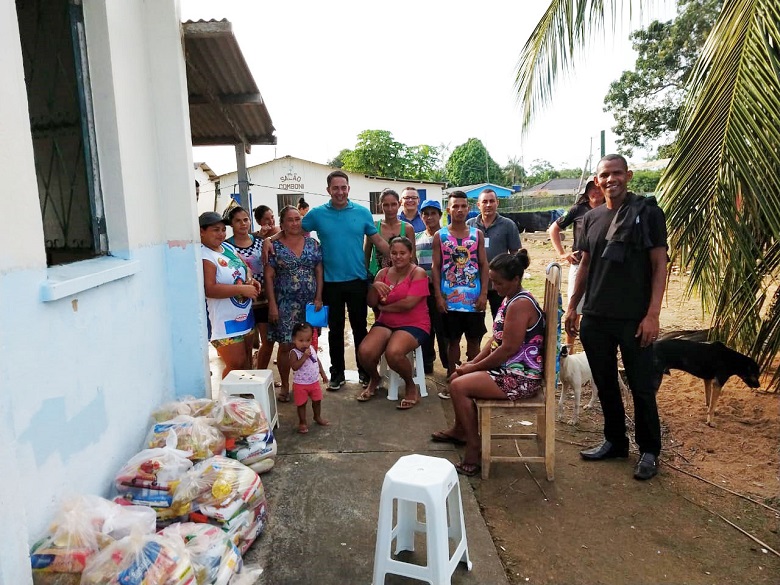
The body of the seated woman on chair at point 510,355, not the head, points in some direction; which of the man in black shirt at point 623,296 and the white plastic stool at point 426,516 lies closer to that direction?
the white plastic stool

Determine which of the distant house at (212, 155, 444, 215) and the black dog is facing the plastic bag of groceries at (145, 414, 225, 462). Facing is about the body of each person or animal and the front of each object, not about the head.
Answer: the distant house

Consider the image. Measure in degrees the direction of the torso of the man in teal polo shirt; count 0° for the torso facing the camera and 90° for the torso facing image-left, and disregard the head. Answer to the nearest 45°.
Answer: approximately 0°

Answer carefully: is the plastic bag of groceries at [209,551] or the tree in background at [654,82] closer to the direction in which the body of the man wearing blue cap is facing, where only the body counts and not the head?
the plastic bag of groceries

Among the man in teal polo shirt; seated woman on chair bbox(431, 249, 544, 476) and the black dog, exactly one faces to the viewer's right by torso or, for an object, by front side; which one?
the black dog

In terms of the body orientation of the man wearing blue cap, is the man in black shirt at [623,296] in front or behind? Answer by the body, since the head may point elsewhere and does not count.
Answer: in front

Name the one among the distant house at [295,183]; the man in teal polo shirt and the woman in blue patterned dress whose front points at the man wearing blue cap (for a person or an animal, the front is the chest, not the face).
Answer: the distant house

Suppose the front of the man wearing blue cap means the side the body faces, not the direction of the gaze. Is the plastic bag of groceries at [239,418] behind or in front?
in front

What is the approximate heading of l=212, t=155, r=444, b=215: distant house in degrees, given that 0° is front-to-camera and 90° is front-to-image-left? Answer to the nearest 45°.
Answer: approximately 0°

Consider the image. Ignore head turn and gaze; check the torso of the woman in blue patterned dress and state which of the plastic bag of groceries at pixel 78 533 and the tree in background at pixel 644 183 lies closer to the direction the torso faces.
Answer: the plastic bag of groceries

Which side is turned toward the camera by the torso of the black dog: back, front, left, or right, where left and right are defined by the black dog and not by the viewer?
right

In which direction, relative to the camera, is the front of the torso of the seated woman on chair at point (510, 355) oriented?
to the viewer's left

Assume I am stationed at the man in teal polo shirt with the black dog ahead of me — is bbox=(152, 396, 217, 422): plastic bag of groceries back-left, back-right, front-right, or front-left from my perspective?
back-right

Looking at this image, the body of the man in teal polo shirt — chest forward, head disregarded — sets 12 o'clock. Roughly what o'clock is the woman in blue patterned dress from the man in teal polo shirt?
The woman in blue patterned dress is roughly at 2 o'clock from the man in teal polo shirt.

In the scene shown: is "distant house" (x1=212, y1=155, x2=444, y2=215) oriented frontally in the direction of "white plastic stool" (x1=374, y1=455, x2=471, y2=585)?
yes

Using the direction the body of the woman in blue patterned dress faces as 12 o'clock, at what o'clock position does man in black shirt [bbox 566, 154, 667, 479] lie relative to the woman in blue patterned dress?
The man in black shirt is roughly at 10 o'clock from the woman in blue patterned dress.

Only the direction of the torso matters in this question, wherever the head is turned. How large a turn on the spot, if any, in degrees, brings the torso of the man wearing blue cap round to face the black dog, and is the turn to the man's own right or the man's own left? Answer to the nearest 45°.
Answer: approximately 90° to the man's own left
